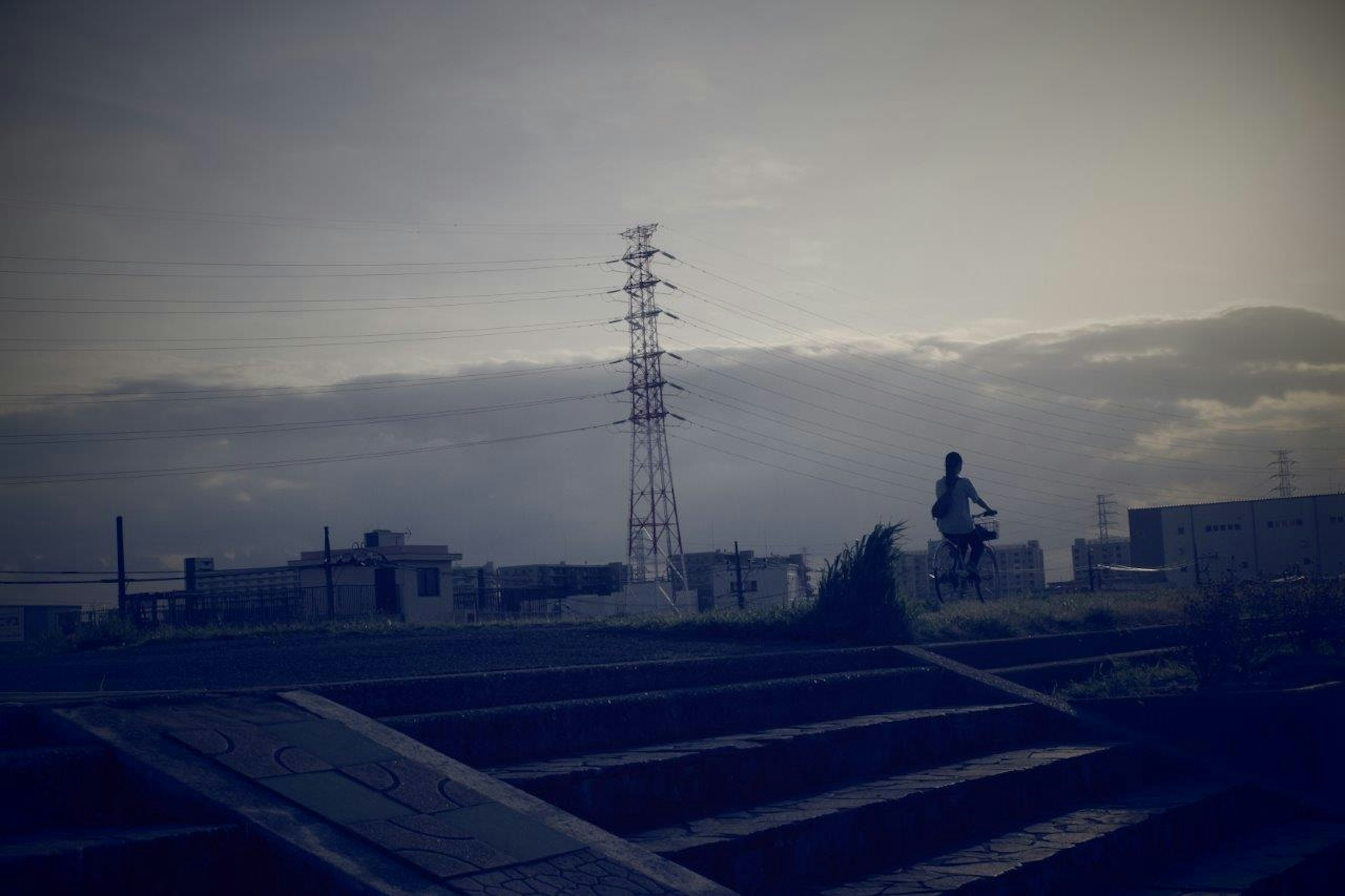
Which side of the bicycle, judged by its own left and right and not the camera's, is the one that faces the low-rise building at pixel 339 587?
left

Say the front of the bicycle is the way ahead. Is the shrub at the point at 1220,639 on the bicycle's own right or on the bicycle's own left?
on the bicycle's own right

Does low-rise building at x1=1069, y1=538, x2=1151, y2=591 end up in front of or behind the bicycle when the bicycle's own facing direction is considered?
in front

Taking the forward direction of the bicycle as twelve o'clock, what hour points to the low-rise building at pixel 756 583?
The low-rise building is roughly at 10 o'clock from the bicycle.

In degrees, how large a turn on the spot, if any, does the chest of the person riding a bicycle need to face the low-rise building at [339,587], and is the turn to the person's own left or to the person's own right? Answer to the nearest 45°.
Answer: approximately 90° to the person's own left

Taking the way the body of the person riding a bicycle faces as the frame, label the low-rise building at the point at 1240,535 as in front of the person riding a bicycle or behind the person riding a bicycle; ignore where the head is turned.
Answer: in front

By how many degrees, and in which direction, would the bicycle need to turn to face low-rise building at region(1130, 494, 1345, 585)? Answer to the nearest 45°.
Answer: approximately 45° to its left

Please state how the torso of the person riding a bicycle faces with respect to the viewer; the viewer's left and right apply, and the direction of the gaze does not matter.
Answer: facing away from the viewer and to the right of the viewer
